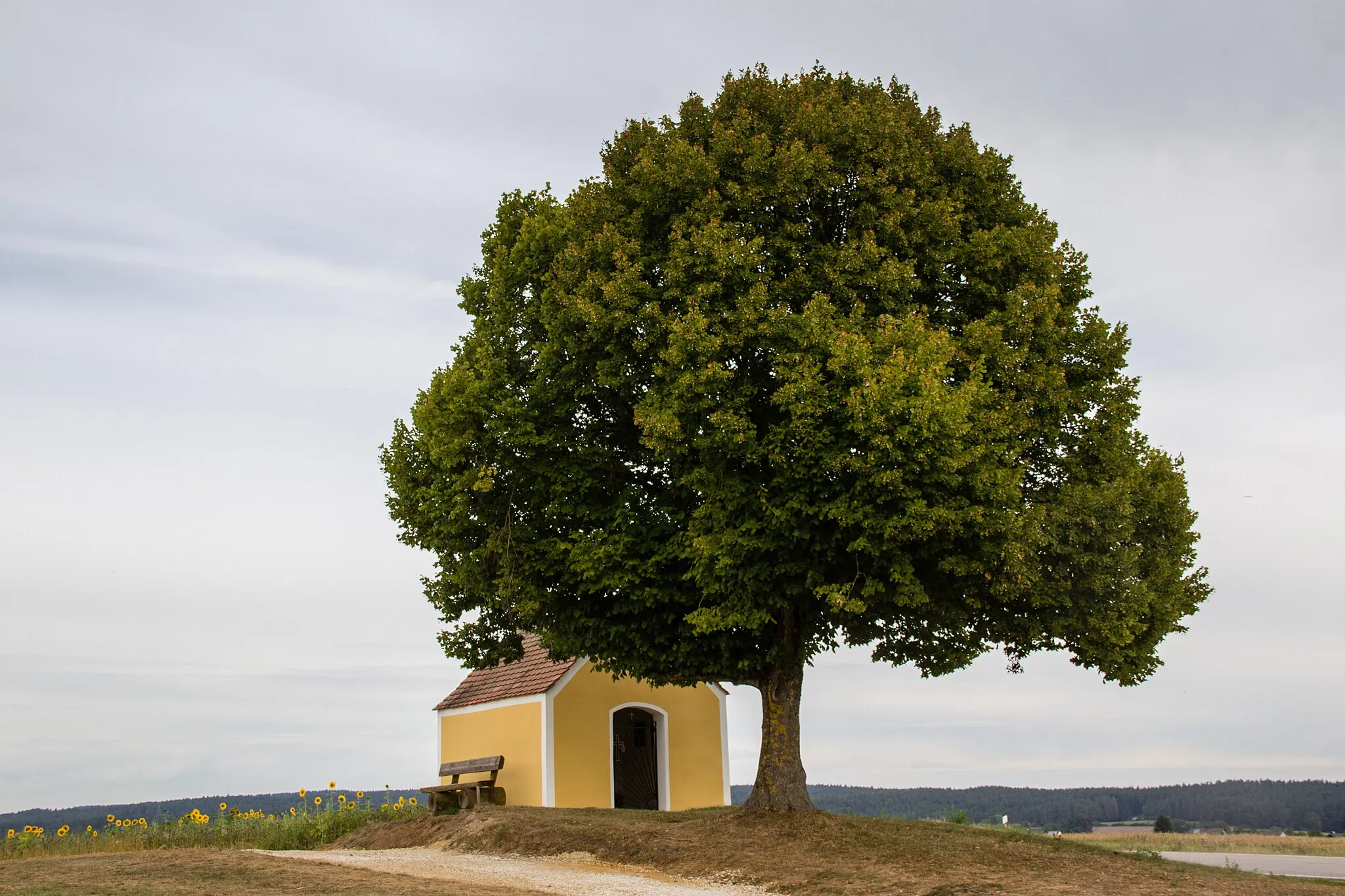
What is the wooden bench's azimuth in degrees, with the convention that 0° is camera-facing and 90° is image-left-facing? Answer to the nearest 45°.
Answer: approximately 45°
